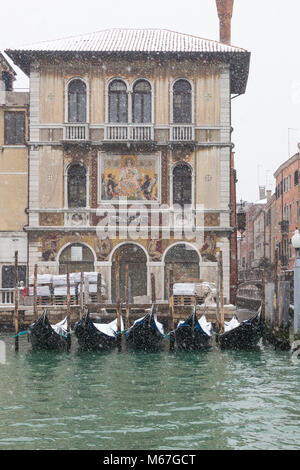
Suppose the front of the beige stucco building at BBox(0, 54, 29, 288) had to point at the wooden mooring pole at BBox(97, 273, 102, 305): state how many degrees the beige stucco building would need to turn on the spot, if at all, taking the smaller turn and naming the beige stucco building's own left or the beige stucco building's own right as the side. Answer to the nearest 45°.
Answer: approximately 45° to the beige stucco building's own left

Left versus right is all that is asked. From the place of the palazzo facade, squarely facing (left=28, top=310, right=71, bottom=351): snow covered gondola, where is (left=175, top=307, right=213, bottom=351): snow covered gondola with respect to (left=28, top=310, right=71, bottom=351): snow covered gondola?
left

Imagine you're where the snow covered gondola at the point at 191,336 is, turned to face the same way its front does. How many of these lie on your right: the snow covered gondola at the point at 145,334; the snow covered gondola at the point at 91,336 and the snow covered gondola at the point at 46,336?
3

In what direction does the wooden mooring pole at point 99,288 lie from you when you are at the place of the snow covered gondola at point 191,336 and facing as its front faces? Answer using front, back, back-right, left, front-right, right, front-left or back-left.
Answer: back-right

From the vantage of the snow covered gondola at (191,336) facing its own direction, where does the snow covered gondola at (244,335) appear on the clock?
the snow covered gondola at (244,335) is roughly at 9 o'clock from the snow covered gondola at (191,336).

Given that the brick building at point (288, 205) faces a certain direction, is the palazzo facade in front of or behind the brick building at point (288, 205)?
in front

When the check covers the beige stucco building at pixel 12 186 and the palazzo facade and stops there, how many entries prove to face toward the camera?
2

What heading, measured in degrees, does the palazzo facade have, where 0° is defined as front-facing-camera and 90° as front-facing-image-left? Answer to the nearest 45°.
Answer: approximately 0°

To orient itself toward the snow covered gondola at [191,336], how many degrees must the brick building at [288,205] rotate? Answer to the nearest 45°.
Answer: approximately 45° to its left

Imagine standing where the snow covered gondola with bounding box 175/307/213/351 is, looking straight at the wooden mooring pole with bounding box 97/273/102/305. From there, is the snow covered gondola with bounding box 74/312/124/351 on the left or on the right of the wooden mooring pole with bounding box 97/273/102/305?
left

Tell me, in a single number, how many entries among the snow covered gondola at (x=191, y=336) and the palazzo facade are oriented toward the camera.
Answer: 2

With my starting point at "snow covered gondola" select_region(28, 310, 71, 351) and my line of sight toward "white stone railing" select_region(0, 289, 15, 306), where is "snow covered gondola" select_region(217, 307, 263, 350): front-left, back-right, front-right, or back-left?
back-right
